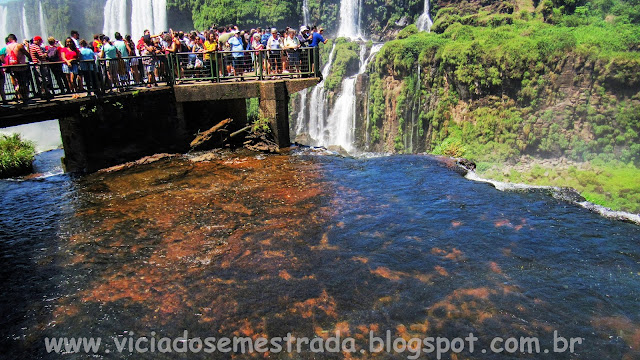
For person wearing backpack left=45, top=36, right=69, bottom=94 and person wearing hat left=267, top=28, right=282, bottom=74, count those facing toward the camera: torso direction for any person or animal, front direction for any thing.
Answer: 1

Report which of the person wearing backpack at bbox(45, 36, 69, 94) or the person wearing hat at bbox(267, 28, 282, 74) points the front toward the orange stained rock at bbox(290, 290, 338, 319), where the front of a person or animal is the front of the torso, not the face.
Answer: the person wearing hat

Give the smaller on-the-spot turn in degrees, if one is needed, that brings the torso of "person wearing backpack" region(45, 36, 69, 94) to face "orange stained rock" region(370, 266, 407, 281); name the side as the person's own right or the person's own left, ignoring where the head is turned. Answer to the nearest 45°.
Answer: approximately 135° to the person's own right

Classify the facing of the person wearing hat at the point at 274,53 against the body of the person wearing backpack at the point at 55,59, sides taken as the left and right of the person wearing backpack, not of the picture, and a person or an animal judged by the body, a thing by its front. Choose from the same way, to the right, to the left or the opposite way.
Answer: the opposite way

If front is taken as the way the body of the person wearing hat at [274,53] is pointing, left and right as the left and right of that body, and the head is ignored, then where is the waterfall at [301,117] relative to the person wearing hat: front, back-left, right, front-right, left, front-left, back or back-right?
back

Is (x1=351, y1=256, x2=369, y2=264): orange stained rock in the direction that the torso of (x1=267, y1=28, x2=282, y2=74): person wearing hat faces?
yes

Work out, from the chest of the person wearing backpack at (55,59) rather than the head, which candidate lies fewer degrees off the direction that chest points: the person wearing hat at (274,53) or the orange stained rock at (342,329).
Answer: the person wearing hat

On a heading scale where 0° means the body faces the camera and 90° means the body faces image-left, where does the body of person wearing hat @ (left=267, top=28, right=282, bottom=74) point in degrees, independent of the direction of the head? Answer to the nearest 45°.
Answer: approximately 0°

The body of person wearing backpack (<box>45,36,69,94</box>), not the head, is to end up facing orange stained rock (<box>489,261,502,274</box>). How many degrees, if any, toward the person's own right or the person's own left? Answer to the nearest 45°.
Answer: approximately 90° to the person's own right

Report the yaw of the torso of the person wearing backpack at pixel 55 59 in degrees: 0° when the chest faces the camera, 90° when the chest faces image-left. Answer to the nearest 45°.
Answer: approximately 225°

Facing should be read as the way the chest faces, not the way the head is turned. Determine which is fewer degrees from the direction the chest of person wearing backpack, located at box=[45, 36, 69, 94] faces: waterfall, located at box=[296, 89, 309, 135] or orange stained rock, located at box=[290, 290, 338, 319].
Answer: the waterfall

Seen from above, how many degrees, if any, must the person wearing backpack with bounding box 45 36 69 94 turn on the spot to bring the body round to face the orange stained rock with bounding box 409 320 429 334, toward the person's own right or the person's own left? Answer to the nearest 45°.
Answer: approximately 135° to the person's own right
